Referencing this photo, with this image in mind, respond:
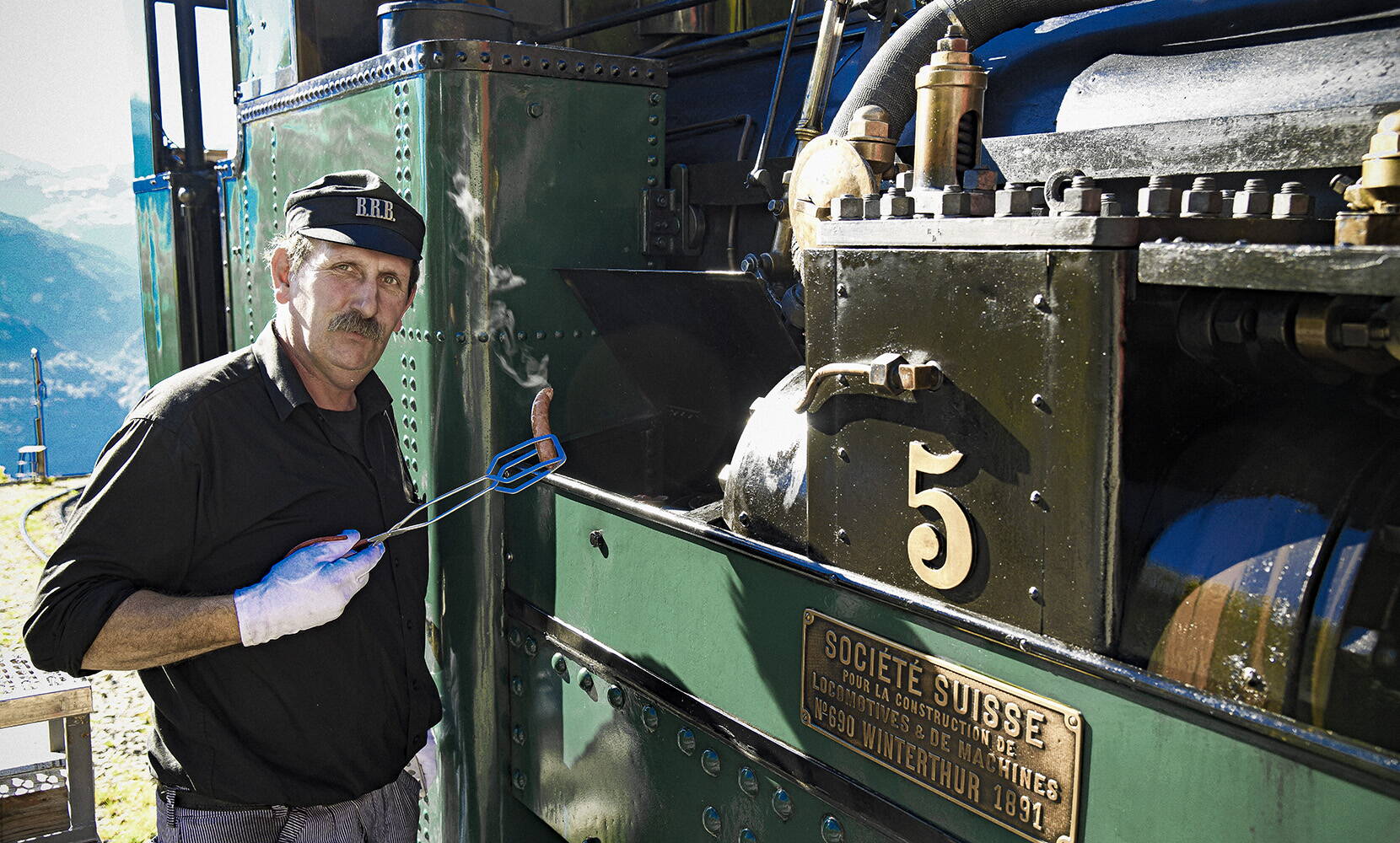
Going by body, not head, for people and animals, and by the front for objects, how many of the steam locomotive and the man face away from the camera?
0

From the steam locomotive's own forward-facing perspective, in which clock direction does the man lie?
The man is roughly at 5 o'clock from the steam locomotive.

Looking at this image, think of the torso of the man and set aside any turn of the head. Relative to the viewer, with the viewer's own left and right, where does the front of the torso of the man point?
facing the viewer and to the right of the viewer

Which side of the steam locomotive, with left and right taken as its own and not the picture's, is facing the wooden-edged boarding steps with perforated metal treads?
back
